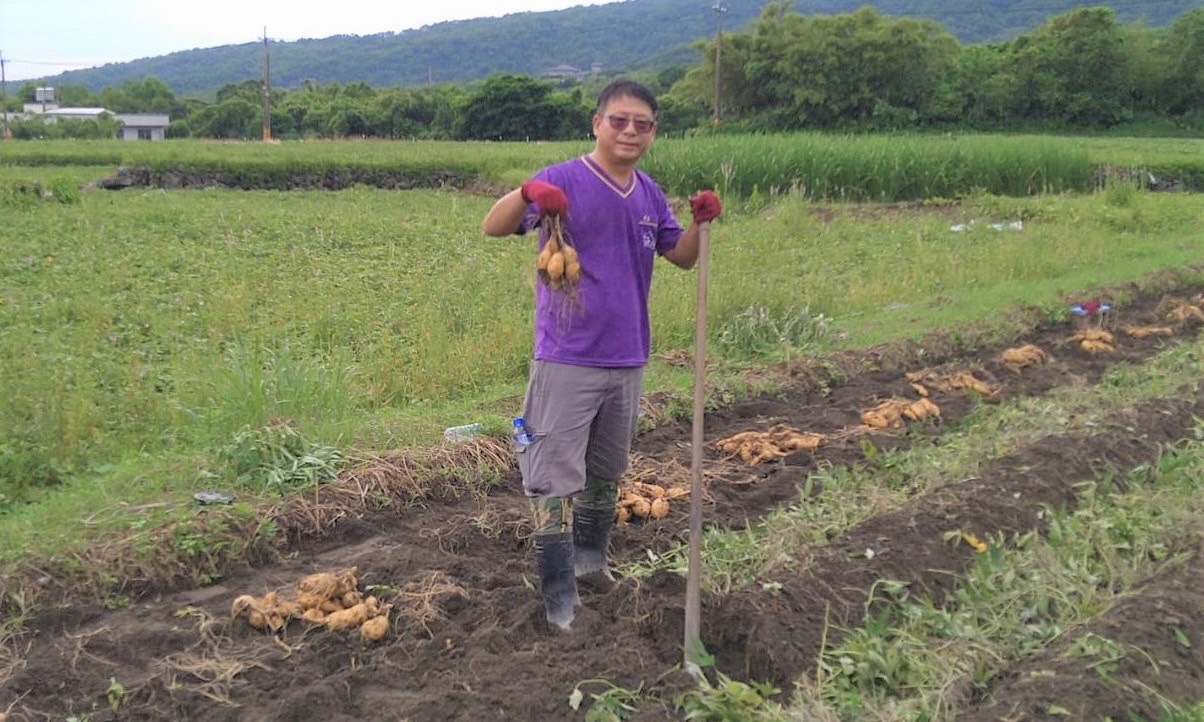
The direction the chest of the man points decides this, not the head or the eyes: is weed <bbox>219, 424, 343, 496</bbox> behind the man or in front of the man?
behind

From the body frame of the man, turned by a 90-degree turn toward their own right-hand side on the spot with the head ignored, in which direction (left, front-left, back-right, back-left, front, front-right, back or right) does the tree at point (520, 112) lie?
back-right

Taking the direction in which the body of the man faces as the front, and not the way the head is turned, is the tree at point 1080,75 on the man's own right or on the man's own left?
on the man's own left

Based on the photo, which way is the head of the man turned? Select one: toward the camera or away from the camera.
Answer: toward the camera

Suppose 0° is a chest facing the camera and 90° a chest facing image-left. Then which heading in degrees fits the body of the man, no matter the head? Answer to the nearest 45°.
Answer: approximately 315°
